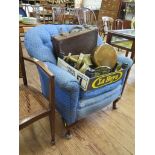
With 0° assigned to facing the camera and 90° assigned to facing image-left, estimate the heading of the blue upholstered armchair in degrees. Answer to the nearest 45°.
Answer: approximately 315°

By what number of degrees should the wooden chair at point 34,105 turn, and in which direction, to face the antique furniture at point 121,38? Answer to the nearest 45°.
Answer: approximately 90° to its left

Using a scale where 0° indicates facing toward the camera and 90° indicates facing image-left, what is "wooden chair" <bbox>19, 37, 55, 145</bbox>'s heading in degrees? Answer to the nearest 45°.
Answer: approximately 315°
